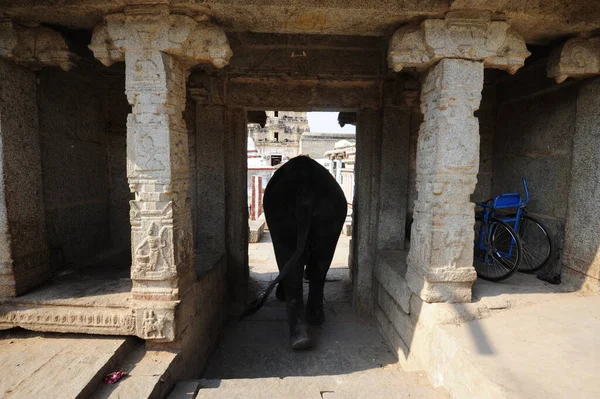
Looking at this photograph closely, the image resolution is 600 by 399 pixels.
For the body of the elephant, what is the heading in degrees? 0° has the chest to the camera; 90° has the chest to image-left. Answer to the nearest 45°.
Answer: approximately 180°

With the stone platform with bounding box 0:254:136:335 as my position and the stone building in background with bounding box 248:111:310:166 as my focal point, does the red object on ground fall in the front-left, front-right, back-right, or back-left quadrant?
back-right

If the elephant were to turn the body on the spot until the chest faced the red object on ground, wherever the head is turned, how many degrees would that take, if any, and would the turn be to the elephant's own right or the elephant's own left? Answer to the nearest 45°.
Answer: approximately 135° to the elephant's own left

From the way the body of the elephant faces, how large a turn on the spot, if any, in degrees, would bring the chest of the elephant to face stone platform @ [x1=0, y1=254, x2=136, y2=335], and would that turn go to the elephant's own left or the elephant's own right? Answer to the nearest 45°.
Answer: approximately 135° to the elephant's own left

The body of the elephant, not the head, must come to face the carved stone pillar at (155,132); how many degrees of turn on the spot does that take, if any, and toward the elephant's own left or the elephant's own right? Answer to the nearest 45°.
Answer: approximately 135° to the elephant's own left

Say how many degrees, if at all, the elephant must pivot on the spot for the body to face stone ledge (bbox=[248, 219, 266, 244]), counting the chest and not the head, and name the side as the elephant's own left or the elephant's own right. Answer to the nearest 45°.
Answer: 0° — it already faces it

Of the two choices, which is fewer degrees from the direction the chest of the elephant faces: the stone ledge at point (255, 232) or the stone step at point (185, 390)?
the stone ledge

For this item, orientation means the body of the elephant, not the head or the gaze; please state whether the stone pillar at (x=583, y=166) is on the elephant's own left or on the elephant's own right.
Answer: on the elephant's own right

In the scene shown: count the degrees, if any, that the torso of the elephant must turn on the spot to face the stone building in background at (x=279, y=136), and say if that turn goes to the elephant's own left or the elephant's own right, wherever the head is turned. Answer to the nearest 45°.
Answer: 0° — it already faces it

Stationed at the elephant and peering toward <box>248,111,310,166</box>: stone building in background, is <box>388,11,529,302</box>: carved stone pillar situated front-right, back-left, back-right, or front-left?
back-right

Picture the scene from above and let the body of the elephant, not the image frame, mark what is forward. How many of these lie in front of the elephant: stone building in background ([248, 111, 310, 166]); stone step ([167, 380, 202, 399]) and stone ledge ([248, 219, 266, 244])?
2

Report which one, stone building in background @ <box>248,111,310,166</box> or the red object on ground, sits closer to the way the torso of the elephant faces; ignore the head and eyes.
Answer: the stone building in background
